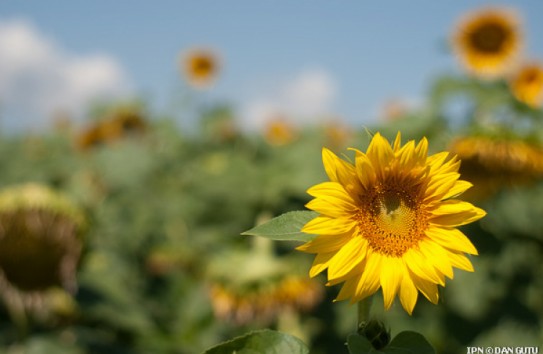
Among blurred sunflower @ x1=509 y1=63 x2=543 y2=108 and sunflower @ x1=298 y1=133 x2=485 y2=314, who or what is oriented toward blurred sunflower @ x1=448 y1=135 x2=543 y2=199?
blurred sunflower @ x1=509 y1=63 x2=543 y2=108

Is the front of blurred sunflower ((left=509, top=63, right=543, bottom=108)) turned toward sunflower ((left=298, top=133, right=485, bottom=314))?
yes

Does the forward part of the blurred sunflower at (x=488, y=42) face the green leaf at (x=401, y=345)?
yes

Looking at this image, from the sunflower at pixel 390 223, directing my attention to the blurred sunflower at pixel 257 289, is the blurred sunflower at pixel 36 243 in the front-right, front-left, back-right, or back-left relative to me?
front-left

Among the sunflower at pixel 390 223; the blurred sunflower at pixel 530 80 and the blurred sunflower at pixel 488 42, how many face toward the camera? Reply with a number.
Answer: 3

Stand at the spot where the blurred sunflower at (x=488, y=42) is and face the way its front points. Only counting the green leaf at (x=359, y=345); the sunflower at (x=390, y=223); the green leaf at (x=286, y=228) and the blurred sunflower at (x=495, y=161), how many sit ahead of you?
4

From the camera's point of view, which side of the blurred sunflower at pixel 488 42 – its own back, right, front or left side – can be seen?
front

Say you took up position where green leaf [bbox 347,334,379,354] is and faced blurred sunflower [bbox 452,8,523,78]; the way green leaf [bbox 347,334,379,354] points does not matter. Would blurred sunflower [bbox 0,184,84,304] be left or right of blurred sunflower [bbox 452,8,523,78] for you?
left

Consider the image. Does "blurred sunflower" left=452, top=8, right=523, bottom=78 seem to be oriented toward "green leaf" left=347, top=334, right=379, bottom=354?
yes

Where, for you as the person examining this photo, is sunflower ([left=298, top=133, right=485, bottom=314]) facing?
facing the viewer

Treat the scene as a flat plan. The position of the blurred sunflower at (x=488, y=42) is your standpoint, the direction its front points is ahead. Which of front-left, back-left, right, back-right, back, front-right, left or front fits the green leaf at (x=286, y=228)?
front

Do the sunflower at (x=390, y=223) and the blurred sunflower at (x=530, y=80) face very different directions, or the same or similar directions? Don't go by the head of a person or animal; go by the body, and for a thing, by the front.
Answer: same or similar directions

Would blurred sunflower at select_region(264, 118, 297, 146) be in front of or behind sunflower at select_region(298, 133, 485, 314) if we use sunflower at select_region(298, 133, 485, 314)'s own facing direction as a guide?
behind

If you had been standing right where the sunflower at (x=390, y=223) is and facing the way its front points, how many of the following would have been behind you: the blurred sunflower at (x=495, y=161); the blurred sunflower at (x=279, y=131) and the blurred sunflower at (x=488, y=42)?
3
